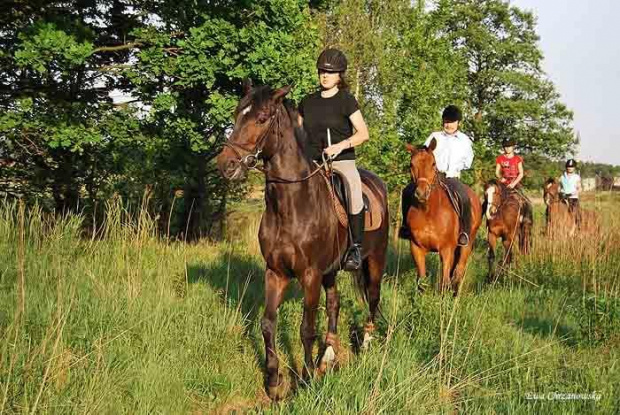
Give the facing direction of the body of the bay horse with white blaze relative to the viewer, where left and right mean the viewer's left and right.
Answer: facing the viewer and to the left of the viewer

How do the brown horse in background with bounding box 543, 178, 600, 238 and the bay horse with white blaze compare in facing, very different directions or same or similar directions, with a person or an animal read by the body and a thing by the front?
same or similar directions

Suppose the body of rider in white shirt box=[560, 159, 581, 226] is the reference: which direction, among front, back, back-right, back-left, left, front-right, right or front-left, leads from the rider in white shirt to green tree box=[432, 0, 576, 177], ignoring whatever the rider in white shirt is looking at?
back-right

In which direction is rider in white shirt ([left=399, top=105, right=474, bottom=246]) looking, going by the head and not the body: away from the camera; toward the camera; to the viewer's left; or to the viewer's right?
toward the camera

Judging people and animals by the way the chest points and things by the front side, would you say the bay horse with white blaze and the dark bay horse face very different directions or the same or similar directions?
same or similar directions

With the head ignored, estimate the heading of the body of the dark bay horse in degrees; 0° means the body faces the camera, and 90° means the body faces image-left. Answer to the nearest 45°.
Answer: approximately 45°

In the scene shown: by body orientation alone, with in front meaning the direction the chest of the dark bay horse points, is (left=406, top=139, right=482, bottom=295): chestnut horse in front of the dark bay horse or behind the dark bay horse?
behind

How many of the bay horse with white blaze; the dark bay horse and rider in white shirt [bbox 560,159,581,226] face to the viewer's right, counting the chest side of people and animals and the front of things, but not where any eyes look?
0

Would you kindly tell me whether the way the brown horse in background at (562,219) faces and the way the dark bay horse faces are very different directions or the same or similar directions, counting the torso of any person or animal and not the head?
same or similar directions

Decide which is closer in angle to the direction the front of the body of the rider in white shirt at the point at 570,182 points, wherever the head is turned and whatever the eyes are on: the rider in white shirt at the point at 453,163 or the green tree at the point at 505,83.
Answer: the rider in white shirt

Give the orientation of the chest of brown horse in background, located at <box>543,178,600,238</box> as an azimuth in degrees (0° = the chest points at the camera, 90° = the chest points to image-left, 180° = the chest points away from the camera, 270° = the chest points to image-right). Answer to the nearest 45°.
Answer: approximately 45°

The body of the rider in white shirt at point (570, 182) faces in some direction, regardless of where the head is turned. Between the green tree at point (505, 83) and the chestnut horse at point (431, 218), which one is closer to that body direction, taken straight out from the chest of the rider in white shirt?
the chestnut horse

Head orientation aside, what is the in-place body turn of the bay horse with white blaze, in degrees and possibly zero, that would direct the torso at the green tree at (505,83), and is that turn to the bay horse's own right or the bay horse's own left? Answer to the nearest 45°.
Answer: approximately 135° to the bay horse's own right

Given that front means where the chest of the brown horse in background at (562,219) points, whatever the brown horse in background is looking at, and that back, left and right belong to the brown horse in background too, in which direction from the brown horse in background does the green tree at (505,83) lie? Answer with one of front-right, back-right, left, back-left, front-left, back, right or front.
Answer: back-right

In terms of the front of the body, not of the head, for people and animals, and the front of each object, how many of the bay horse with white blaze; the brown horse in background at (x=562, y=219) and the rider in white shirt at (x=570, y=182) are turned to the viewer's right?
0
